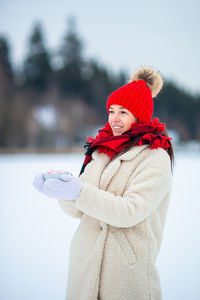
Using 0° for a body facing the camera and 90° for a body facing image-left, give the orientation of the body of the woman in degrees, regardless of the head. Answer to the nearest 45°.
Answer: approximately 45°
